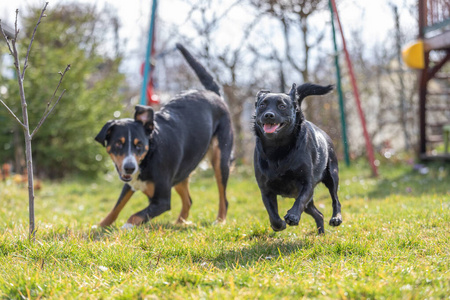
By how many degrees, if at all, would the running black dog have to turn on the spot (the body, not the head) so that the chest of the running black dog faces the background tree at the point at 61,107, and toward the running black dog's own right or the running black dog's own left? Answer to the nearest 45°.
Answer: approximately 90° to the running black dog's own right

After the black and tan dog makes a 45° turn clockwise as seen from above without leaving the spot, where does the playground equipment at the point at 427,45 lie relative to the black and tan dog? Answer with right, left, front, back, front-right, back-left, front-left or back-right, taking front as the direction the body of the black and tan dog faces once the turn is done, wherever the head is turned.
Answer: back-right

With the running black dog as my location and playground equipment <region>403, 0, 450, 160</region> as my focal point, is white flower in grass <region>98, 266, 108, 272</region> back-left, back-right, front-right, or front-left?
back-left

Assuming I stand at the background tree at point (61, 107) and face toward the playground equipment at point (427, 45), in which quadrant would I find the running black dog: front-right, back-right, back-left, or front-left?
front-right

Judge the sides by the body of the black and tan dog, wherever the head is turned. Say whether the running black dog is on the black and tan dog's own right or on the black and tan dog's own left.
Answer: on the black and tan dog's own left

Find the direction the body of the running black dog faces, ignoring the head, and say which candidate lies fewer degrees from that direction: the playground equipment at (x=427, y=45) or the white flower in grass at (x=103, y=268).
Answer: the white flower in grass

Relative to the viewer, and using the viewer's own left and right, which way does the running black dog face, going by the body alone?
facing the viewer and to the left of the viewer

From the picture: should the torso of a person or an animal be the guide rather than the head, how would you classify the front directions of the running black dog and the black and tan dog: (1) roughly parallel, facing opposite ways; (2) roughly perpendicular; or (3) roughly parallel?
roughly parallel

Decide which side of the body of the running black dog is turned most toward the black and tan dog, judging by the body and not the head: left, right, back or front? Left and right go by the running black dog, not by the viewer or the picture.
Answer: right

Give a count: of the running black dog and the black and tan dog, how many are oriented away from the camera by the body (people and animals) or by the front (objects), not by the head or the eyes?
0

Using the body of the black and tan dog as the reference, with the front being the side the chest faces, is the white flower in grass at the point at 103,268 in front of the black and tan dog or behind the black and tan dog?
in front
